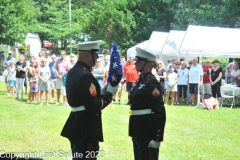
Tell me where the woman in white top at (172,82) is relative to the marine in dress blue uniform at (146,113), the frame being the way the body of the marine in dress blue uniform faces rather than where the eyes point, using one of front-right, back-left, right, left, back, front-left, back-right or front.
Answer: right

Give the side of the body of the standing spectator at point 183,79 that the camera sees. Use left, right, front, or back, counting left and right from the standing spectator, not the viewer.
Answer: front

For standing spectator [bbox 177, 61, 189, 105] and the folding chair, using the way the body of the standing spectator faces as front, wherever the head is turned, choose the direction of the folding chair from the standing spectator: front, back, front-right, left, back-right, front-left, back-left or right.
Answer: left

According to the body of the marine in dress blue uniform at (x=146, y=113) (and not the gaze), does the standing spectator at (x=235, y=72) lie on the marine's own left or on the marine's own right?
on the marine's own right

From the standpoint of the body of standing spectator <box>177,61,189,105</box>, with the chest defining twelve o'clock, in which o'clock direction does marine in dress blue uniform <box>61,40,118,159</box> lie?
The marine in dress blue uniform is roughly at 12 o'clock from the standing spectator.

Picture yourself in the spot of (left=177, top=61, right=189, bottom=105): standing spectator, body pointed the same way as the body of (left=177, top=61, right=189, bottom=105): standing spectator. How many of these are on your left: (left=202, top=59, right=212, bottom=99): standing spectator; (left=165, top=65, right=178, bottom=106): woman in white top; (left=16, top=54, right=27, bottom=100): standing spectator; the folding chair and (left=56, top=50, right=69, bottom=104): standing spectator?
2

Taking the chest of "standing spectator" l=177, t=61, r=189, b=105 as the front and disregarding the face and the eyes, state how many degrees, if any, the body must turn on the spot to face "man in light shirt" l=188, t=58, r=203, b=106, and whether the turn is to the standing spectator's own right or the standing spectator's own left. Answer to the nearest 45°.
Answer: approximately 45° to the standing spectator's own left

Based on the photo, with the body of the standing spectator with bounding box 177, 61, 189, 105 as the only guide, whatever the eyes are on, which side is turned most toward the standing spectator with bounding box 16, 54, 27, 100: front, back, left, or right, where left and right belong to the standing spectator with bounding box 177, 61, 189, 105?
right

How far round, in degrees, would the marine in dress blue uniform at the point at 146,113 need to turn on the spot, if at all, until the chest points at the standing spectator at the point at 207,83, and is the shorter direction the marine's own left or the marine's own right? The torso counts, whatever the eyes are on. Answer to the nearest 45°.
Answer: approximately 90° to the marine's own right

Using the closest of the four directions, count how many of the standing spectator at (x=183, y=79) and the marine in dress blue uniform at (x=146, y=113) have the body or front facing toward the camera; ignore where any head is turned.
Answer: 1

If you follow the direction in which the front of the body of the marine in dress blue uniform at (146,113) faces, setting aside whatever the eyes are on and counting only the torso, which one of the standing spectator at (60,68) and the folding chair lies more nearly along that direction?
the standing spectator

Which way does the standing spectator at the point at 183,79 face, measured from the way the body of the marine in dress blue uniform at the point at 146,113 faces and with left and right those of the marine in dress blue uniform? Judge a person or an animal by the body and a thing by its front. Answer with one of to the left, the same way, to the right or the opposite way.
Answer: to the left

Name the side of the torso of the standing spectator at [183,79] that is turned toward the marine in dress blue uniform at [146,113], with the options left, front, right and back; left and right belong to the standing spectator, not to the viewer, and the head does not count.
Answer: front

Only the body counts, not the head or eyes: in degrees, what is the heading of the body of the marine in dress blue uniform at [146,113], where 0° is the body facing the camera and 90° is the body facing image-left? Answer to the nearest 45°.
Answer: approximately 90°
